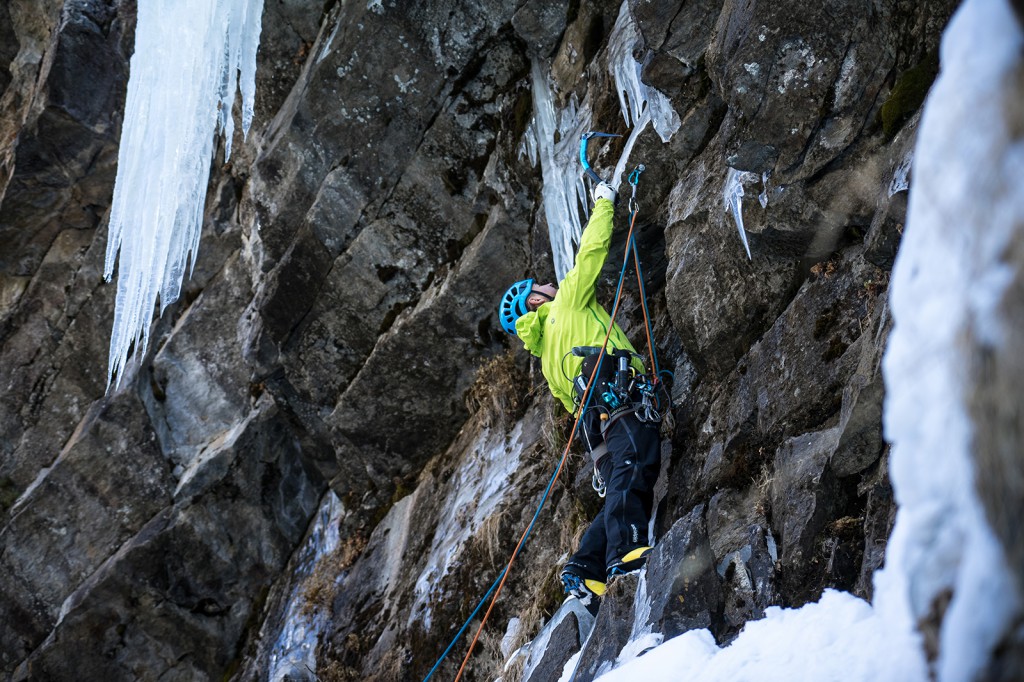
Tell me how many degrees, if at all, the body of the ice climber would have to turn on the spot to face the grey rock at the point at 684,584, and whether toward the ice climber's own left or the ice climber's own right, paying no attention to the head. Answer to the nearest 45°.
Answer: approximately 45° to the ice climber's own right

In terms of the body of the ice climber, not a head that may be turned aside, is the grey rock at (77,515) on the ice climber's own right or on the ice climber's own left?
on the ice climber's own left

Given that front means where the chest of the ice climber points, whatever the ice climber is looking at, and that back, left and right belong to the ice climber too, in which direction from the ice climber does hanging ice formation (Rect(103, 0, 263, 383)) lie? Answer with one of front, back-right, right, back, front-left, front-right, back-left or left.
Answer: back-left

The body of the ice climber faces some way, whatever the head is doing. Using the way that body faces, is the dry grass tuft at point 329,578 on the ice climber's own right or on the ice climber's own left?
on the ice climber's own left

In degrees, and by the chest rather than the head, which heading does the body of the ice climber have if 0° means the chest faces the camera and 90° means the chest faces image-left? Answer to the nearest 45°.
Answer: approximately 270°

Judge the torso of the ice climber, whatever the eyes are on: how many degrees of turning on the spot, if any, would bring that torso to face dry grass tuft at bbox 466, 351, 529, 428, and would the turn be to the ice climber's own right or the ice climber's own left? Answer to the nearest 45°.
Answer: approximately 90° to the ice climber's own left
